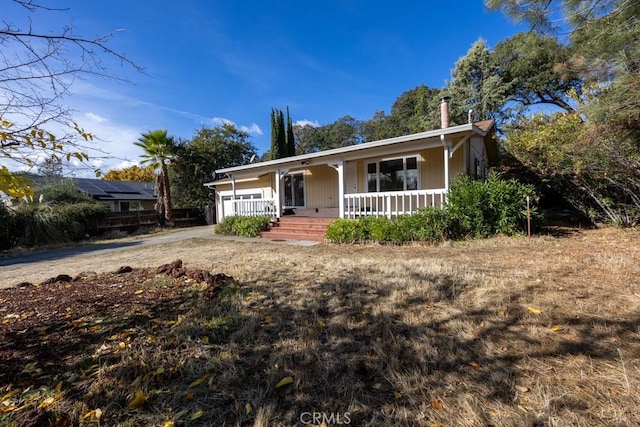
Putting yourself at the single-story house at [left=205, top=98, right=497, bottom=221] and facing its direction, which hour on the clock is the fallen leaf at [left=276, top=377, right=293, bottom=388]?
The fallen leaf is roughly at 11 o'clock from the single-story house.

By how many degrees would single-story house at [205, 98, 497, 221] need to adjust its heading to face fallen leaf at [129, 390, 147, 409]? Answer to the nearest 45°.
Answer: approximately 45° to its left

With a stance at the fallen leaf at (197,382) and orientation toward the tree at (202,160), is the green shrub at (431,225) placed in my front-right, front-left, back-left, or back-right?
front-right

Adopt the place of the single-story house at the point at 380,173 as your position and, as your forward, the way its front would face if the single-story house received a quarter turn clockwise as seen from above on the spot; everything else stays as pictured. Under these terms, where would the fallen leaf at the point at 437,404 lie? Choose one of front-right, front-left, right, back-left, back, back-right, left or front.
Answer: back-left

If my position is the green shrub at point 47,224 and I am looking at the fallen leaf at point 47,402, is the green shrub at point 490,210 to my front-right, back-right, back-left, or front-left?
front-left

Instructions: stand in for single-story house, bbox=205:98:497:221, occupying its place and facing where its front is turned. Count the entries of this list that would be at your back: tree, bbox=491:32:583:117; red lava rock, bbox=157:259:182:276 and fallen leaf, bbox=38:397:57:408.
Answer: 1

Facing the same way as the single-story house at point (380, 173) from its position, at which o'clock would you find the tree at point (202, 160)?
The tree is roughly at 3 o'clock from the single-story house.

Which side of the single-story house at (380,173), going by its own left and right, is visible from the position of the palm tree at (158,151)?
right

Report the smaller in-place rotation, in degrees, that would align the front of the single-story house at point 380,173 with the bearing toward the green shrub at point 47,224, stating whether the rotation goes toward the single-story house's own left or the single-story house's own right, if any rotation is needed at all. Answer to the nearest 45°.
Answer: approximately 45° to the single-story house's own right

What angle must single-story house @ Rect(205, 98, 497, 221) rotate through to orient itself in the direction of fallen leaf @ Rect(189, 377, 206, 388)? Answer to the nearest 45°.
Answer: approximately 45° to its left

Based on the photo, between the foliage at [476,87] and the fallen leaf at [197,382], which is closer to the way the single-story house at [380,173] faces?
the fallen leaf

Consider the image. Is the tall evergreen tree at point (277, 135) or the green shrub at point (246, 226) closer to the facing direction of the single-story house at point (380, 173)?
the green shrub

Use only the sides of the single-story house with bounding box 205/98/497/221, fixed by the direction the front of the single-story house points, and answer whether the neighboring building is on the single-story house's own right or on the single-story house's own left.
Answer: on the single-story house's own right

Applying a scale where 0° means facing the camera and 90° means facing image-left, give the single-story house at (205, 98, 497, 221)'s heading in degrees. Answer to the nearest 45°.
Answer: approximately 45°

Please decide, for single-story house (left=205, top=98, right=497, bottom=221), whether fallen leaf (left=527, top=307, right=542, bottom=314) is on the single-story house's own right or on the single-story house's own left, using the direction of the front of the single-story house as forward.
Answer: on the single-story house's own left

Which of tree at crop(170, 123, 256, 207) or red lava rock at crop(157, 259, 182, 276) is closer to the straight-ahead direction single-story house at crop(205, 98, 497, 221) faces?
the red lava rock
